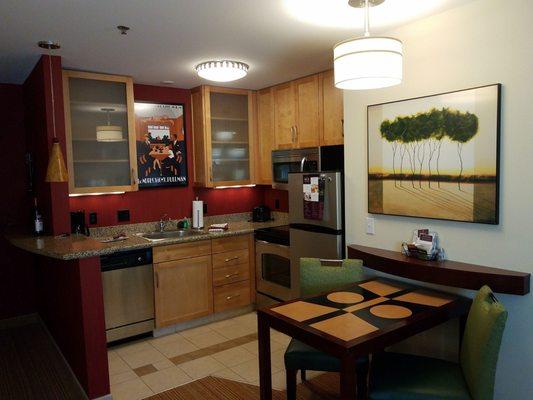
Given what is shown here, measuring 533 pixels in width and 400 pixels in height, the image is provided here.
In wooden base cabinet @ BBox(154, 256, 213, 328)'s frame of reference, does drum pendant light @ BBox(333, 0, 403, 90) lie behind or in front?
in front

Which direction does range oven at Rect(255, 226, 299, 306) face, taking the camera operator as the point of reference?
facing the viewer and to the left of the viewer

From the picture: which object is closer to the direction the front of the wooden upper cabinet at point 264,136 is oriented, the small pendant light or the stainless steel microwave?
the small pendant light

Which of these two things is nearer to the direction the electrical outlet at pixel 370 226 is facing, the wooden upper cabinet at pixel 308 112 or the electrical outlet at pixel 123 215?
the electrical outlet

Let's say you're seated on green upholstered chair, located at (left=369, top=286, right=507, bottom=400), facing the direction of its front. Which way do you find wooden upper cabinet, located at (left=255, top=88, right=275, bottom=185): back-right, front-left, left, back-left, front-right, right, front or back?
front-right

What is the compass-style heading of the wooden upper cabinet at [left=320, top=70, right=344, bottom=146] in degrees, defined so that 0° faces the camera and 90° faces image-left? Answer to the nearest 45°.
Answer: approximately 45°

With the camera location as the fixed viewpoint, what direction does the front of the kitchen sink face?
facing the viewer

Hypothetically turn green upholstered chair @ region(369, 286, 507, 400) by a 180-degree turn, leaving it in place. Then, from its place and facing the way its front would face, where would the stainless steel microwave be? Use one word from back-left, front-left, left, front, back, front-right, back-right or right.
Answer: back-left

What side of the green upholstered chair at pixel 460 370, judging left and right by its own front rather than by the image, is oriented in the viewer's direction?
left

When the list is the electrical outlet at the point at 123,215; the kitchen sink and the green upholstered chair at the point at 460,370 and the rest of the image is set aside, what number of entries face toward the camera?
2

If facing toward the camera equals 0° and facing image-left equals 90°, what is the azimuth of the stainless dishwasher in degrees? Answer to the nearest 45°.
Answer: approximately 315°

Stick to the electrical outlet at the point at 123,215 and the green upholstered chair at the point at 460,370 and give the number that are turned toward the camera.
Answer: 1

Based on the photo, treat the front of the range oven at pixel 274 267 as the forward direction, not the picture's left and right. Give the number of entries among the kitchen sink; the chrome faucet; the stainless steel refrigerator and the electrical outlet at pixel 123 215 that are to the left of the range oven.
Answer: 1
